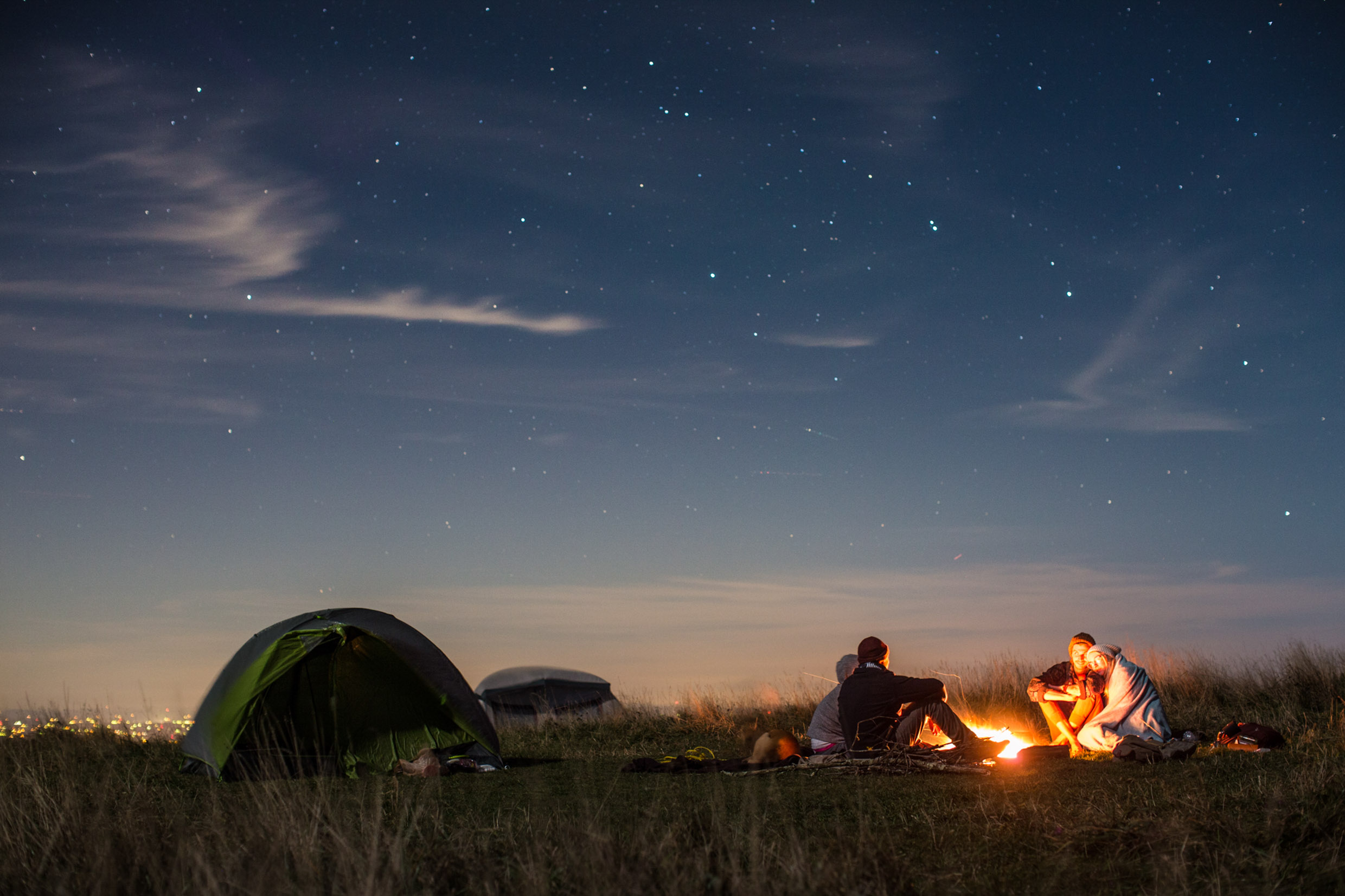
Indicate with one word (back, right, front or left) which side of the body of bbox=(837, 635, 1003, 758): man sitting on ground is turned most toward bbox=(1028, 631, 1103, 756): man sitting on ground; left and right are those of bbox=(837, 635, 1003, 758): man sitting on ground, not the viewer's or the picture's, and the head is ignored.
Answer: front

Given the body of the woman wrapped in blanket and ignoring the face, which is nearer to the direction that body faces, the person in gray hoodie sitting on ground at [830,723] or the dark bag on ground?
the person in gray hoodie sitting on ground

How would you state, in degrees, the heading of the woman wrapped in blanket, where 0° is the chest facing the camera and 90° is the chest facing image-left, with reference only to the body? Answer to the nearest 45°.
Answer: approximately 90°

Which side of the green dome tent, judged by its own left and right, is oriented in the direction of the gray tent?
back

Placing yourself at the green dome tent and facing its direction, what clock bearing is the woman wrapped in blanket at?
The woman wrapped in blanket is roughly at 10 o'clock from the green dome tent.

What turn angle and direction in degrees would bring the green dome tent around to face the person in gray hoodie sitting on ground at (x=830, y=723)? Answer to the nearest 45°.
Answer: approximately 45° to its left

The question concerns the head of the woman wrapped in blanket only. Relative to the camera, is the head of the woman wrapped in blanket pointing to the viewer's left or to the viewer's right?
to the viewer's left

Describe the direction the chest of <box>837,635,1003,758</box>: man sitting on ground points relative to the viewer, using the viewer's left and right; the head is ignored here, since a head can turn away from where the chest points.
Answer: facing away from the viewer and to the right of the viewer

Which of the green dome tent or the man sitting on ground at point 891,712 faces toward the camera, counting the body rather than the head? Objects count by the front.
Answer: the green dome tent

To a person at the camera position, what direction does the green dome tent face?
facing the viewer

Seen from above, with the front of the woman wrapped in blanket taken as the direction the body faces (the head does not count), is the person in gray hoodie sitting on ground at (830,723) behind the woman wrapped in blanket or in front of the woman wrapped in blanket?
in front
